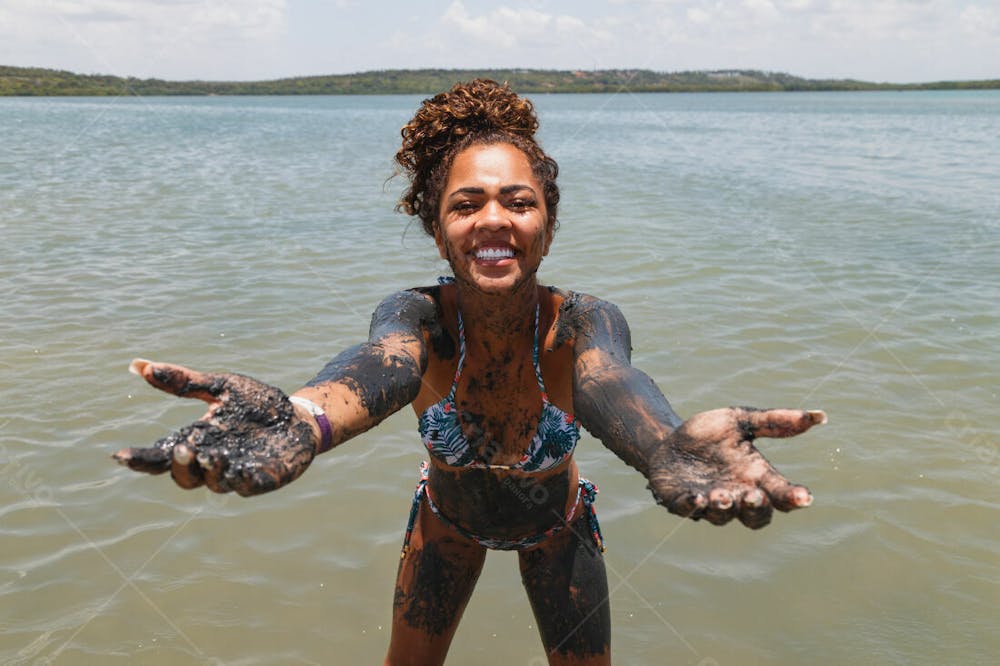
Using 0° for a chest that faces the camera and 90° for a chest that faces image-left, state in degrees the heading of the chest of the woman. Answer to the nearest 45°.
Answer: approximately 0°
